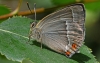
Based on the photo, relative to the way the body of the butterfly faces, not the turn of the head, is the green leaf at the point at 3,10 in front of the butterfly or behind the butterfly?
in front

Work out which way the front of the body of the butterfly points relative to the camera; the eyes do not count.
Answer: to the viewer's left
